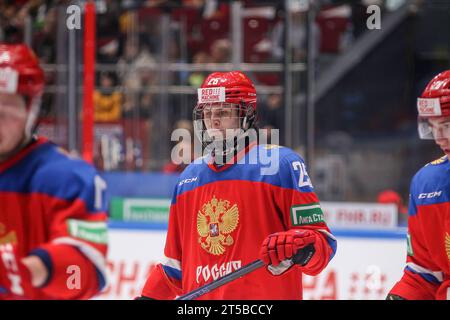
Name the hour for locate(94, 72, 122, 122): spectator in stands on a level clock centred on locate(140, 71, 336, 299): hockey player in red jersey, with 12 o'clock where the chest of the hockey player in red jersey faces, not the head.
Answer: The spectator in stands is roughly at 4 o'clock from the hockey player in red jersey.

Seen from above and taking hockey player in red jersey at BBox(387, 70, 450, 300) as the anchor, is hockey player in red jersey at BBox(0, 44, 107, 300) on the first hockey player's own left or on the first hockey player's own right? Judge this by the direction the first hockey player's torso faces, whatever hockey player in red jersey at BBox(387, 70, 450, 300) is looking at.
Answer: on the first hockey player's own right

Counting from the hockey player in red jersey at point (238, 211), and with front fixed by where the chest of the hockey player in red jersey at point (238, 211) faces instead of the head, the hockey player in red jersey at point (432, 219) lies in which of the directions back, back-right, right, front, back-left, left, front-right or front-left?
back-left

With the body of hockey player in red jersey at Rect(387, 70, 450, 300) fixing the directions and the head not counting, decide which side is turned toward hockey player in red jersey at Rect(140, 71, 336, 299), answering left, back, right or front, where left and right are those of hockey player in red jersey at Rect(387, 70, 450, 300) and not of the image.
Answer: right

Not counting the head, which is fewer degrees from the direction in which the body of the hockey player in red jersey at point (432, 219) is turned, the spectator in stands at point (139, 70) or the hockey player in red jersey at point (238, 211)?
the hockey player in red jersey
